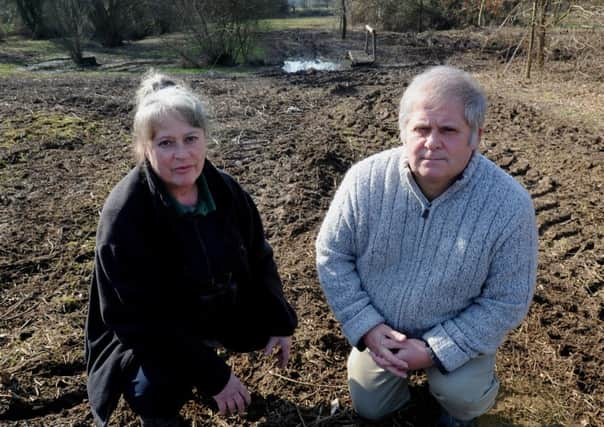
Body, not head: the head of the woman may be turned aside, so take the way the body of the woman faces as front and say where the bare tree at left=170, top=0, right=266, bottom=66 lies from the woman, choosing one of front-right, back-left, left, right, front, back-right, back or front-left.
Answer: back-left

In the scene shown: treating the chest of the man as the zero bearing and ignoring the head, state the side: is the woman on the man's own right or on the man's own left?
on the man's own right

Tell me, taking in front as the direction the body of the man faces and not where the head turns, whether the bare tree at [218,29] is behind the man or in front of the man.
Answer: behind

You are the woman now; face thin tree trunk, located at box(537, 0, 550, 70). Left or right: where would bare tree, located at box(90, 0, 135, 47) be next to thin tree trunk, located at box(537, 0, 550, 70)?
left

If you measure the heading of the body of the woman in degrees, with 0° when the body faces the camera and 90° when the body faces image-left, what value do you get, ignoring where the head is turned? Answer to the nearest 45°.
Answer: approximately 315°

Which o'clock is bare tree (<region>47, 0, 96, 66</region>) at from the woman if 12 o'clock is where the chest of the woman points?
The bare tree is roughly at 7 o'clock from the woman.

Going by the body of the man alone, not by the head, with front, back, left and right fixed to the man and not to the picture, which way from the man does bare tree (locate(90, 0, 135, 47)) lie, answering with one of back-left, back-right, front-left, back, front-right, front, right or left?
back-right

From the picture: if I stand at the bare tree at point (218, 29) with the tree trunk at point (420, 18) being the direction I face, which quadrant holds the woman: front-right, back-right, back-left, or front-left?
back-right

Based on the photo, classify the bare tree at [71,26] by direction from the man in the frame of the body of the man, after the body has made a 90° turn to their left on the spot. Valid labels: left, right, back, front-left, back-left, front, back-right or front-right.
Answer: back-left

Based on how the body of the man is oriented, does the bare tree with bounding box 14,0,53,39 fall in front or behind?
behind
